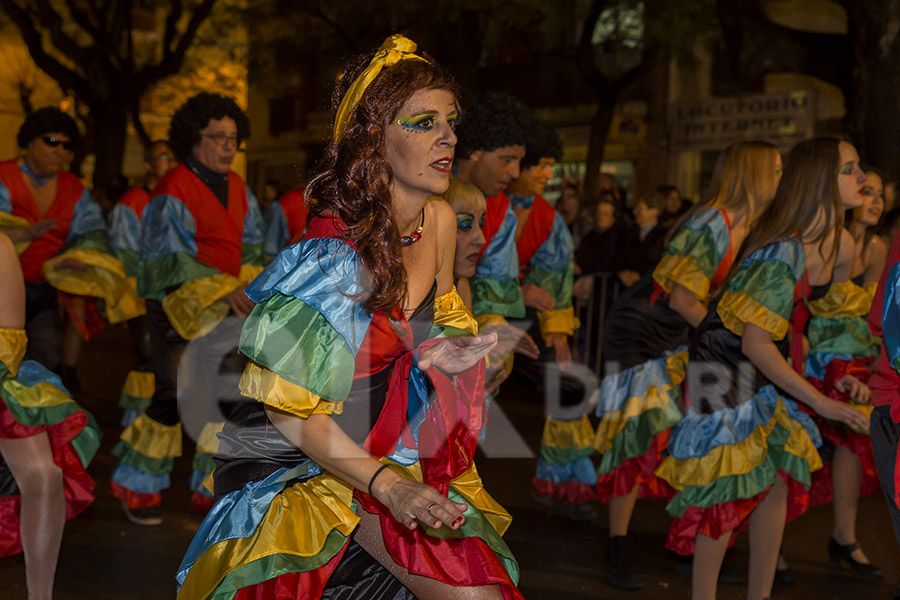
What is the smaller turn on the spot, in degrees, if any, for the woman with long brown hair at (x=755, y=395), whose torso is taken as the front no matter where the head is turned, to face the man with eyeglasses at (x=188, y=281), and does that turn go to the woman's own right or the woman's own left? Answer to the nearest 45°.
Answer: approximately 180°

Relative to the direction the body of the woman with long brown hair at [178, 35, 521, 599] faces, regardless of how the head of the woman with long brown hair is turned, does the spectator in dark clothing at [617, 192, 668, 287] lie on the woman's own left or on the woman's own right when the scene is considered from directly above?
on the woman's own left

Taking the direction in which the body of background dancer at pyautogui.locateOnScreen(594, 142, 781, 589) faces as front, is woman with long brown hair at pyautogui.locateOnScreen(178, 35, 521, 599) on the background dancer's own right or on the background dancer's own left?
on the background dancer's own right

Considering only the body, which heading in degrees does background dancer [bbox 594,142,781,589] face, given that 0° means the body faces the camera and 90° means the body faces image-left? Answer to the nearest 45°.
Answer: approximately 270°

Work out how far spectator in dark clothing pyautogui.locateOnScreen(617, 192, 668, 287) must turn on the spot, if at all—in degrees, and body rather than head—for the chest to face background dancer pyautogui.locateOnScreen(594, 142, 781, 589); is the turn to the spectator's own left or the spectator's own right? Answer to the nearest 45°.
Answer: approximately 45° to the spectator's own left

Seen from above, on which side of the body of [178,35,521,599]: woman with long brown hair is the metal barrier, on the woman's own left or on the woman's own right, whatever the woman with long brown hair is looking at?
on the woman's own left

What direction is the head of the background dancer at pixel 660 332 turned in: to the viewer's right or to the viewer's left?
to the viewer's right

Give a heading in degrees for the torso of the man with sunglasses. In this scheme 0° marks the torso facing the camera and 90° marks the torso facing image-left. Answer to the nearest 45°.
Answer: approximately 315°

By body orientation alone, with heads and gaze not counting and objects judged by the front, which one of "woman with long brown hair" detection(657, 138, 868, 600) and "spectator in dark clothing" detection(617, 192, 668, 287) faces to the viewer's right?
the woman with long brown hair

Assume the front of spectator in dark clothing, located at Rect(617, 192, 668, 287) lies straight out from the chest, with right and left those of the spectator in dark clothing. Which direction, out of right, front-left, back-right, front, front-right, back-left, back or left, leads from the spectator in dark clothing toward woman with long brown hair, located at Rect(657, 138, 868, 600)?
front-left

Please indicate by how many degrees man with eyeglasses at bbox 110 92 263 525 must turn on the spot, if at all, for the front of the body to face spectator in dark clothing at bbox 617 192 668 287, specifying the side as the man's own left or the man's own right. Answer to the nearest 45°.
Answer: approximately 90° to the man's own left

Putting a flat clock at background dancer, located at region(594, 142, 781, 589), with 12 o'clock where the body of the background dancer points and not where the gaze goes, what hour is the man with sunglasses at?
The man with sunglasses is roughly at 6 o'clock from the background dancer.

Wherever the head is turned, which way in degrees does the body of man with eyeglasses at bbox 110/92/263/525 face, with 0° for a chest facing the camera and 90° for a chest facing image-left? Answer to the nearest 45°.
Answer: approximately 315°

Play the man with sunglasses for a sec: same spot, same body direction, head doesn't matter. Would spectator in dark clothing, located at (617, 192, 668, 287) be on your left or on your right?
on your left

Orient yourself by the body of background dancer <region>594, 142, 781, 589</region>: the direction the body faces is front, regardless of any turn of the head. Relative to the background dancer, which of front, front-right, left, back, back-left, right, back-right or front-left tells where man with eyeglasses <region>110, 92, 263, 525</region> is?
back
